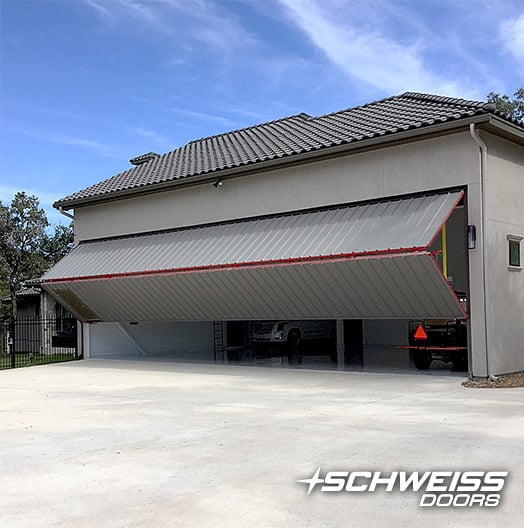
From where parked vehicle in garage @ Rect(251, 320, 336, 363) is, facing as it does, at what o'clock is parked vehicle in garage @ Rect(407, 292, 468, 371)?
parked vehicle in garage @ Rect(407, 292, 468, 371) is roughly at 10 o'clock from parked vehicle in garage @ Rect(251, 320, 336, 363).

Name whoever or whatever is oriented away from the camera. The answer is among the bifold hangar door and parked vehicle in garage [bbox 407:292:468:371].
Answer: the parked vehicle in garage

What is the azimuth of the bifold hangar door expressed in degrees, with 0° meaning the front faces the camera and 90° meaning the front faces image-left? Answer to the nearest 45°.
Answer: approximately 45°

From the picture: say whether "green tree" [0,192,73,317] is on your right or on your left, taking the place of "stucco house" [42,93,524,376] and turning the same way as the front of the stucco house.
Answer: on your right

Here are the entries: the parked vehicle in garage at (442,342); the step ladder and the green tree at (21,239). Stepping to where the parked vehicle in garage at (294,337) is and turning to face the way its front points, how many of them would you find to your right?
2

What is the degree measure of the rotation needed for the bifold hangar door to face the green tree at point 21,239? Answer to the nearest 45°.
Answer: approximately 90° to its right

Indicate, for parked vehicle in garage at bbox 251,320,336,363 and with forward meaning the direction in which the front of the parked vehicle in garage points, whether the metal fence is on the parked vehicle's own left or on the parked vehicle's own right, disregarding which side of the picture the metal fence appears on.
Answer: on the parked vehicle's own right

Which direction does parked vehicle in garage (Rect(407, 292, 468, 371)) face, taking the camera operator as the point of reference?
facing away from the viewer
